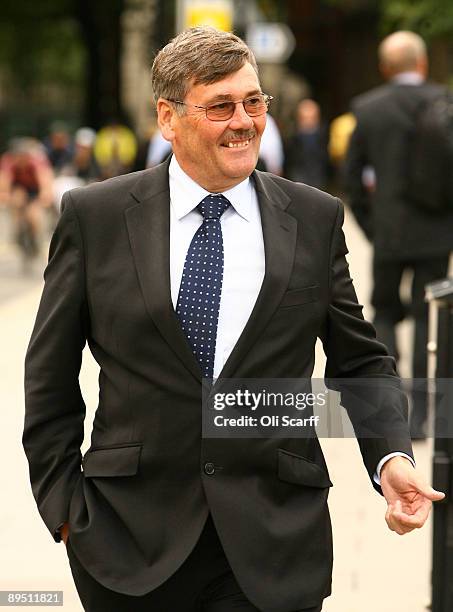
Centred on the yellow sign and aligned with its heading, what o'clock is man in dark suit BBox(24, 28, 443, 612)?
The man in dark suit is roughly at 12 o'clock from the yellow sign.

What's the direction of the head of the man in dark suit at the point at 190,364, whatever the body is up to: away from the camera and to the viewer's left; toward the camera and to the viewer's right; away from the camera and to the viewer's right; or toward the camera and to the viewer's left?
toward the camera and to the viewer's right

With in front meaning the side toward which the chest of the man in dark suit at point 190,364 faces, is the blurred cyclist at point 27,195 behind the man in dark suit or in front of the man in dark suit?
behind

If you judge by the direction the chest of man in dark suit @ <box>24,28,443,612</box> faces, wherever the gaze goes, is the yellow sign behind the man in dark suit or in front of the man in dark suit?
behind

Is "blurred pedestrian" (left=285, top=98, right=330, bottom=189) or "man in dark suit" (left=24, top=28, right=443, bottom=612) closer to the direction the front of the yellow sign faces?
the man in dark suit

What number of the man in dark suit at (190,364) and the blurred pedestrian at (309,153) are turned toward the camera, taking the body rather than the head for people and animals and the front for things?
2
